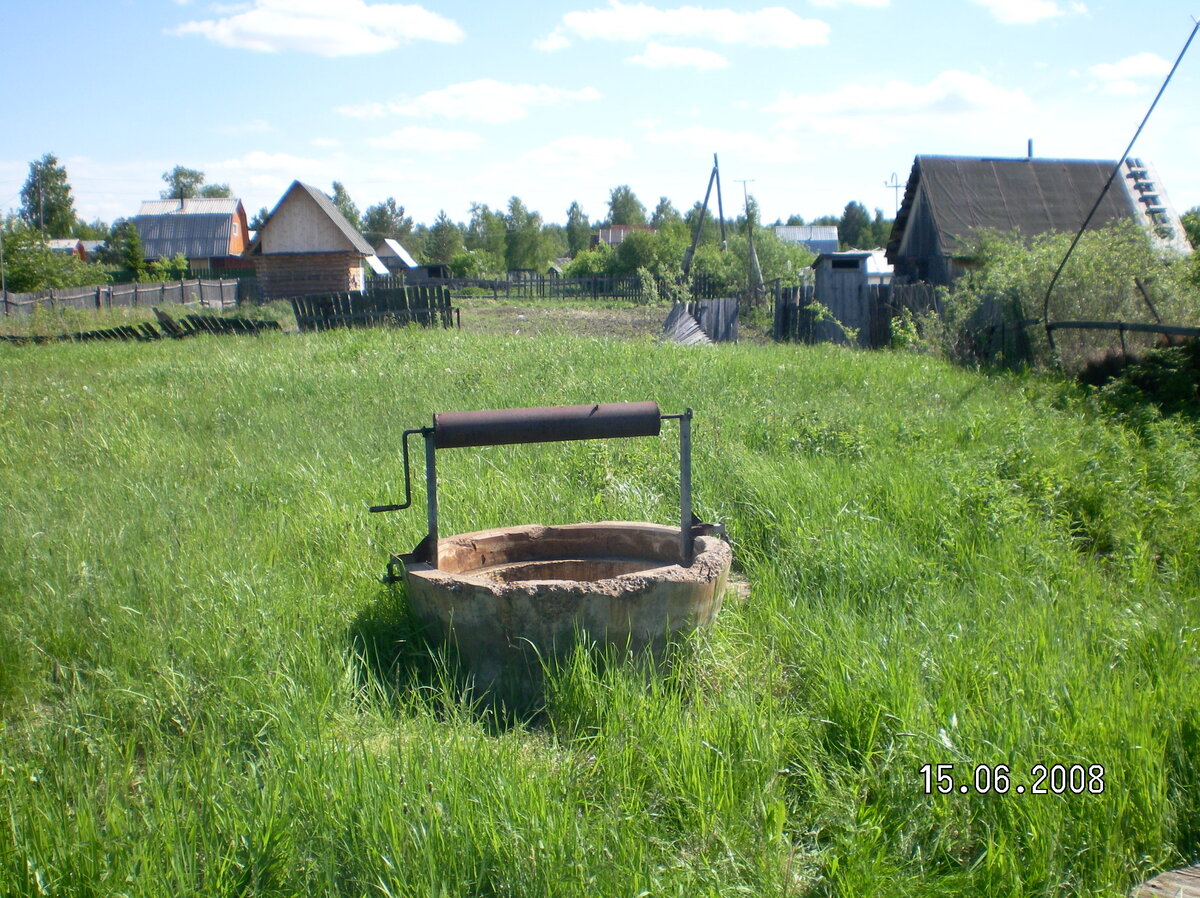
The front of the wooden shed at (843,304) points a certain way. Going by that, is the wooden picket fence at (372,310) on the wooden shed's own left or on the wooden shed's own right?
on the wooden shed's own right

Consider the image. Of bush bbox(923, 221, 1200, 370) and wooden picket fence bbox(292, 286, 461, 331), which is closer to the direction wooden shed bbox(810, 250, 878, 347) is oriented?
the bush

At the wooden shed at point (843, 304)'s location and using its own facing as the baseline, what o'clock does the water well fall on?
The water well is roughly at 12 o'clock from the wooden shed.

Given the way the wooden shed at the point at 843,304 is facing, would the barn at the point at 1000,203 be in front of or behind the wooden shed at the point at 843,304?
behind

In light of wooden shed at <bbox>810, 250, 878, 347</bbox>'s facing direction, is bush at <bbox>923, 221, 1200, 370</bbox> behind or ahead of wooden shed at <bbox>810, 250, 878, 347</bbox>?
ahead

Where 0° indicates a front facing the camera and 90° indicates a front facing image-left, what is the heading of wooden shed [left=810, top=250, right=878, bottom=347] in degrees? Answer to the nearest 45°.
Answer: approximately 0°

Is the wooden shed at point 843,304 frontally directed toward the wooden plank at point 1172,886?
yes
